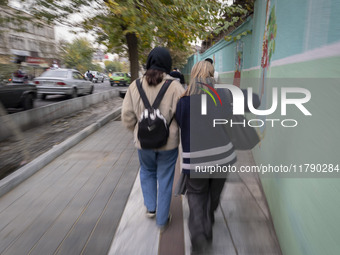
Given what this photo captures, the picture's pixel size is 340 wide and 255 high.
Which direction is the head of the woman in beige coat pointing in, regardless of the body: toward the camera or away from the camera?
away from the camera

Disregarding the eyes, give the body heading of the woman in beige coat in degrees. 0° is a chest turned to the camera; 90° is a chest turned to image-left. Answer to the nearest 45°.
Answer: approximately 180°

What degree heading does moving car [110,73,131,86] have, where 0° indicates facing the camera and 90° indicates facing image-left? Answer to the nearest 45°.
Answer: approximately 225°

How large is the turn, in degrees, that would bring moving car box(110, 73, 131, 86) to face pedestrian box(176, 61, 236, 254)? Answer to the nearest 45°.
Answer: approximately 135° to its right

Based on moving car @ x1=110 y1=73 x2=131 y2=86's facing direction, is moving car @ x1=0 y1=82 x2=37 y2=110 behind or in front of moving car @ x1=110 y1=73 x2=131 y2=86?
behind

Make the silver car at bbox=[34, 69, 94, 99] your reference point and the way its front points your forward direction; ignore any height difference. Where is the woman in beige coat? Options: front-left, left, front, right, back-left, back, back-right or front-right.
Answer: back-right
